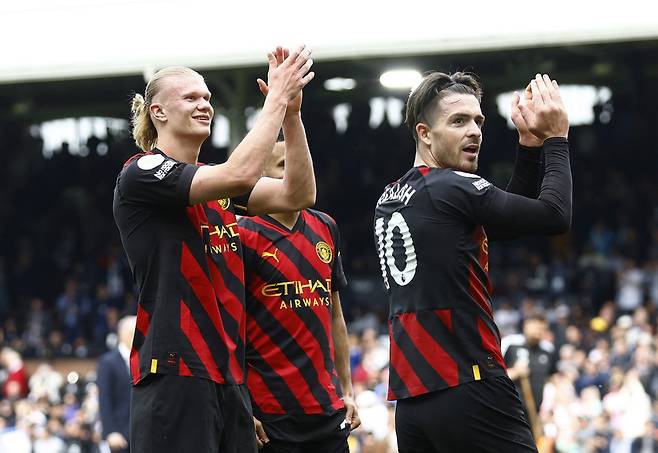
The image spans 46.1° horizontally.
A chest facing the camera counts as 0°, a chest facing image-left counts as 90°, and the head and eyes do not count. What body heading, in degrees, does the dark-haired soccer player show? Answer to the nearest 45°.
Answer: approximately 225°

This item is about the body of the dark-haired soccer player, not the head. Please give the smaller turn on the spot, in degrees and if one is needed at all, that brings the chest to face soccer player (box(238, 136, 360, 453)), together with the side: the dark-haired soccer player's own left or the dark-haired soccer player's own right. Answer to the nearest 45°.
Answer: approximately 90° to the dark-haired soccer player's own left

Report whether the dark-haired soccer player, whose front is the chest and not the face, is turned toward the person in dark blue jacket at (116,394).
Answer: no

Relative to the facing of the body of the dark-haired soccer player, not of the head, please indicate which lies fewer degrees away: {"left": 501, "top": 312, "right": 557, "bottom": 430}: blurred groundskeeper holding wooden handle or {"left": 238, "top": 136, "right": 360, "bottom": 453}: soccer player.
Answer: the blurred groundskeeper holding wooden handle

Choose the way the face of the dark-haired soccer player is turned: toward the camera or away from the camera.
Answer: toward the camera

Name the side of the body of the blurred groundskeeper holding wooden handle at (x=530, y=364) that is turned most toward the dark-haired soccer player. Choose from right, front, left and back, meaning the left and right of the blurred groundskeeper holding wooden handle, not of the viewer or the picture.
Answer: front

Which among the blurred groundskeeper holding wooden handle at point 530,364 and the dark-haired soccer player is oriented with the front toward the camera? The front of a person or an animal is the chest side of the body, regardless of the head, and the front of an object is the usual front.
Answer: the blurred groundskeeper holding wooden handle

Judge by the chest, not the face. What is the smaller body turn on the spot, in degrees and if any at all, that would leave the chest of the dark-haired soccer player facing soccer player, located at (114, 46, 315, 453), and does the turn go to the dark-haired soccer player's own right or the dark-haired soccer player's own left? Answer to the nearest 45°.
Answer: approximately 135° to the dark-haired soccer player's own left

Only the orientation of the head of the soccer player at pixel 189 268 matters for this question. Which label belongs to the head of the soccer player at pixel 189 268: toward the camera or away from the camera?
toward the camera

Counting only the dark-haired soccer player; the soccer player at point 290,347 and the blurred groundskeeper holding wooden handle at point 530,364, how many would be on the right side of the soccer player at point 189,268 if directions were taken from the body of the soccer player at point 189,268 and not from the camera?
0

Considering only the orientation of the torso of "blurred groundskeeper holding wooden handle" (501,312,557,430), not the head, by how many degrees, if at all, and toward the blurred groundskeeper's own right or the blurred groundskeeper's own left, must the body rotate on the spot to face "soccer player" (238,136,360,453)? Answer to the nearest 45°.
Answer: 0° — they already face them

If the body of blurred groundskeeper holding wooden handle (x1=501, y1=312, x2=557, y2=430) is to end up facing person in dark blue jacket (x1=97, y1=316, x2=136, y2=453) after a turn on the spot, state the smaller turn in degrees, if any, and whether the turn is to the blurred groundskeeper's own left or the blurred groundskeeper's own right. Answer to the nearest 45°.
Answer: approximately 45° to the blurred groundskeeper's own right

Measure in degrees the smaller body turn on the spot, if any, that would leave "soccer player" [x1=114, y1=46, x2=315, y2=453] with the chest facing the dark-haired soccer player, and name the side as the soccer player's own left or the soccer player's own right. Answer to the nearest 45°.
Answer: approximately 45° to the soccer player's own left

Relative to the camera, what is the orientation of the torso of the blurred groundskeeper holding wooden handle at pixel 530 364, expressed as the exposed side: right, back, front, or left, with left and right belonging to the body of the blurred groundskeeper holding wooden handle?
front

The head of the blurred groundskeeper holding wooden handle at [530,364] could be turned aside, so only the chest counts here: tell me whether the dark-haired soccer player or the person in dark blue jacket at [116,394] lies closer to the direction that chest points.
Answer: the dark-haired soccer player

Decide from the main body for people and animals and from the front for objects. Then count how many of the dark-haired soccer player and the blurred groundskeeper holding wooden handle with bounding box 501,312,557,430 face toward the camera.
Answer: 1

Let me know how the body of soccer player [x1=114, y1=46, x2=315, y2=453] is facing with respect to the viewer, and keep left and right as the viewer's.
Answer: facing the viewer and to the right of the viewer
